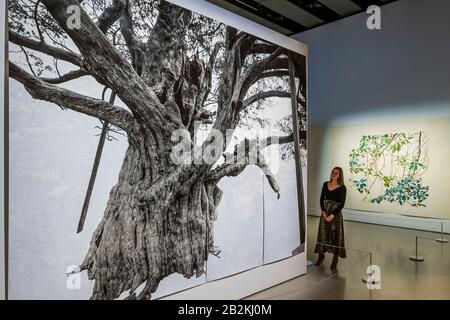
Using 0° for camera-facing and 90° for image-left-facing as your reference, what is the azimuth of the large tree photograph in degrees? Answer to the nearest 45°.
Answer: approximately 315°

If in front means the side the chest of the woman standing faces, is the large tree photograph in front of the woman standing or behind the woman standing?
in front

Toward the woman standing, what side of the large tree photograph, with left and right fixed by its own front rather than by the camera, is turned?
left

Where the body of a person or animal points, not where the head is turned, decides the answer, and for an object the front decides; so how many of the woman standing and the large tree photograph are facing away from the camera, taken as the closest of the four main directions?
0

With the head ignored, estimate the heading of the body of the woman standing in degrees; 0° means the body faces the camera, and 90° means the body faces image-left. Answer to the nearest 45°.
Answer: approximately 45°
